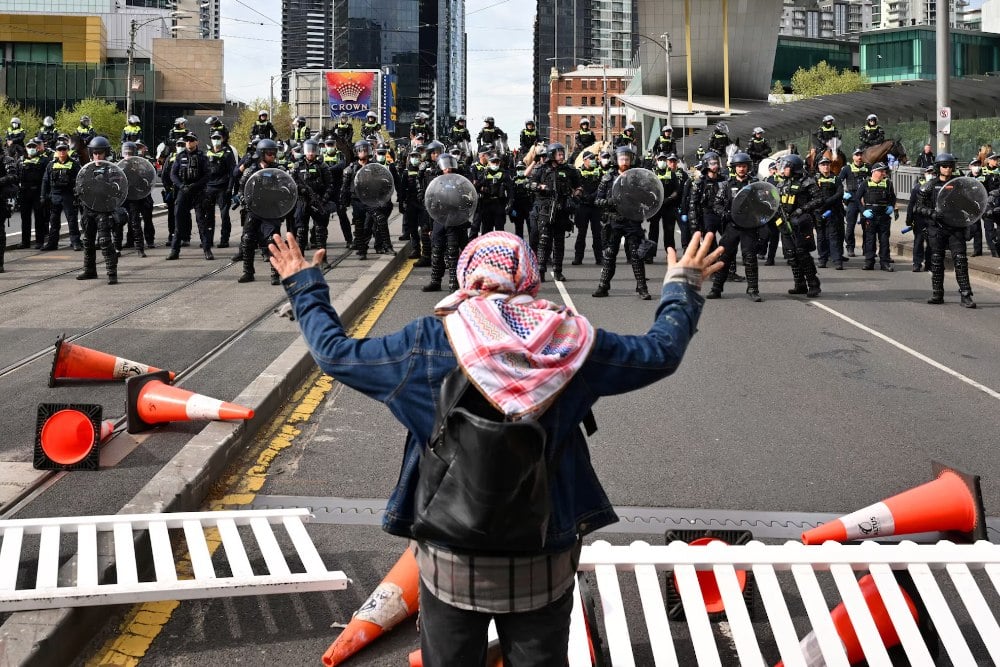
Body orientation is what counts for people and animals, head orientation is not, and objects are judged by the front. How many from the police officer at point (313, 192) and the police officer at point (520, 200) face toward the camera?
2

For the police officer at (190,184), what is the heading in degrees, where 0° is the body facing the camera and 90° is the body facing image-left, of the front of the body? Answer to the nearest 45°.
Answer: approximately 0°

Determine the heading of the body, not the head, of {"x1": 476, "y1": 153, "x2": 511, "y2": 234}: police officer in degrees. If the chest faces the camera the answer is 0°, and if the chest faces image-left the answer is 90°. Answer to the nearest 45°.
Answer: approximately 0°

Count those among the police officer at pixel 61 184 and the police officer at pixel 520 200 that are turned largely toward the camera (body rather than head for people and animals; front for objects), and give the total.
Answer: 2

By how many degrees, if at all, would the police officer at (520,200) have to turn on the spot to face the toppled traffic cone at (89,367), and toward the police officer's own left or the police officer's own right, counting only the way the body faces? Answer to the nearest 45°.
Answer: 0° — they already face it
